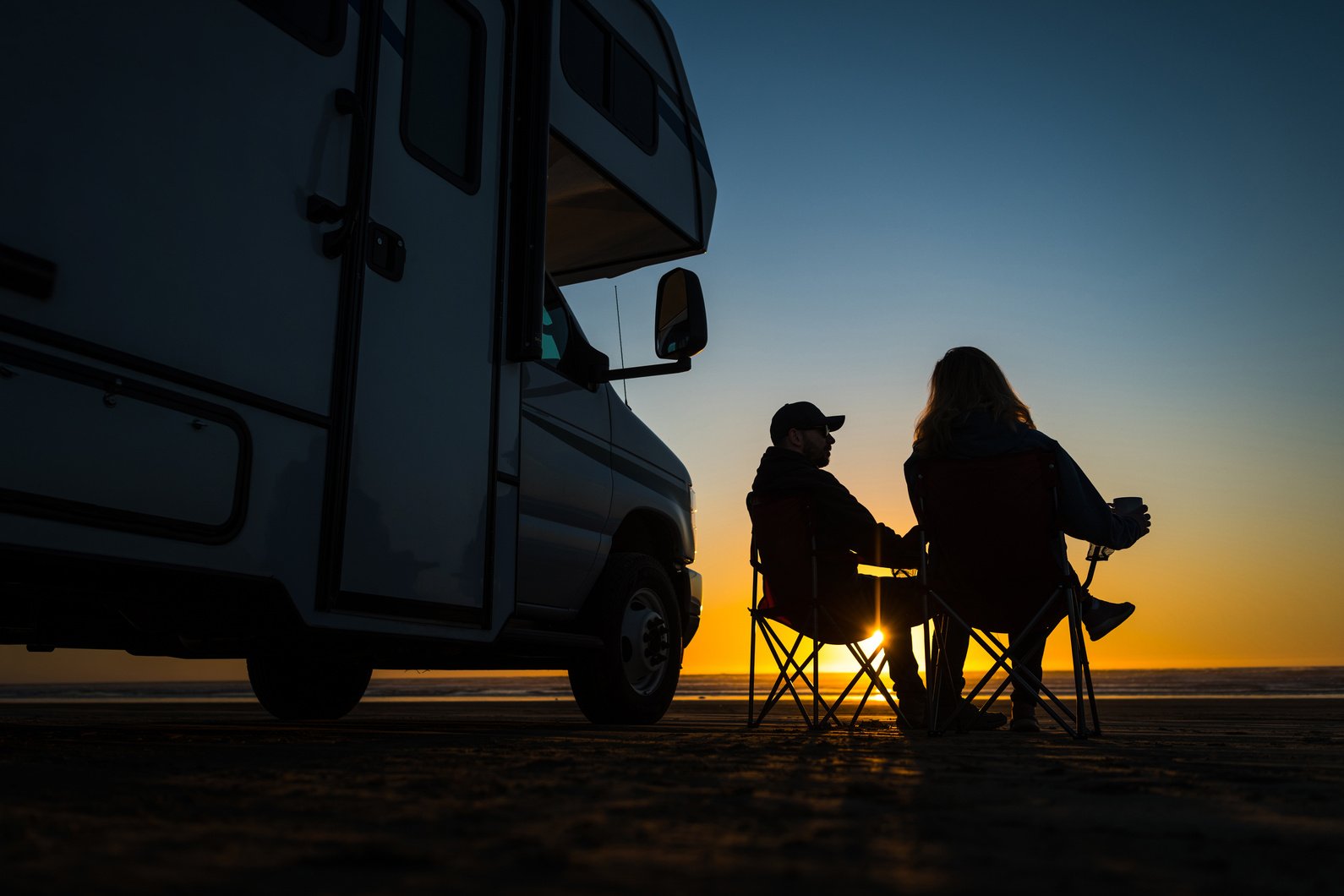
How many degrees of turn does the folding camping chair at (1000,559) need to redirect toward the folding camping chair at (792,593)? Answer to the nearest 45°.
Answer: approximately 45° to its left

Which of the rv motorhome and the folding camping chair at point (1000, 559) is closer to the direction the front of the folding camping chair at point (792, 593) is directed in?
the folding camping chair

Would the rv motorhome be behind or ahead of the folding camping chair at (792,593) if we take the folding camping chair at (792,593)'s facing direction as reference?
behind

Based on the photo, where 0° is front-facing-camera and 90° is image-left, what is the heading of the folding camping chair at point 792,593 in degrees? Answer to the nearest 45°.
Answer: approximately 225°

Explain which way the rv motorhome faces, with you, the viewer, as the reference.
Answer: facing away from the viewer and to the right of the viewer

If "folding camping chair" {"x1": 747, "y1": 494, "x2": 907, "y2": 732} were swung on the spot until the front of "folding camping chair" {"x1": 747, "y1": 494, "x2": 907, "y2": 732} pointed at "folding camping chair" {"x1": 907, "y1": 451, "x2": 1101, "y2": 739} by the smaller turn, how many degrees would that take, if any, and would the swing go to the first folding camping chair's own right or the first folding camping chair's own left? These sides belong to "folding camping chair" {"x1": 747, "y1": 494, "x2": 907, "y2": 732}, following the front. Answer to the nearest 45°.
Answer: approximately 90° to the first folding camping chair's own right

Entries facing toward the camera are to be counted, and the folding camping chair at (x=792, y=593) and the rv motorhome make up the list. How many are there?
0

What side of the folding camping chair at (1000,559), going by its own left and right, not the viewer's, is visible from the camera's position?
back
